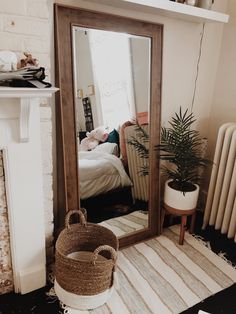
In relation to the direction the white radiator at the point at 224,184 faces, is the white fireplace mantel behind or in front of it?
in front

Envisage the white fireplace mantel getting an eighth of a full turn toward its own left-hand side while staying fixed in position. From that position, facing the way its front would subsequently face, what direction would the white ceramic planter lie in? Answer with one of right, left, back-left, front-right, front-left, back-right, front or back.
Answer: front

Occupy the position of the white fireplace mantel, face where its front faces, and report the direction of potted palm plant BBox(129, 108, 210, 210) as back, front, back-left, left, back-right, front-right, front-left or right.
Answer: front-left

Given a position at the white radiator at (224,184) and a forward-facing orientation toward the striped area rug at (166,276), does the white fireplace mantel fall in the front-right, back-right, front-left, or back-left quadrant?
front-right

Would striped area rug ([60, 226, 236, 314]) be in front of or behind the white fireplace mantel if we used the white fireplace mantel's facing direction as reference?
in front

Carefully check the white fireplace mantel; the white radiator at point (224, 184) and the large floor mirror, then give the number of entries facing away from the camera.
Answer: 0

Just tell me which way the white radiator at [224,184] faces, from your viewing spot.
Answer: facing the viewer and to the left of the viewer

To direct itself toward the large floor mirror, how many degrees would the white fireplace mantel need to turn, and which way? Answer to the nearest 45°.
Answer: approximately 90° to its left

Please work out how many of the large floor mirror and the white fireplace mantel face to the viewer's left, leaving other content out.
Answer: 0

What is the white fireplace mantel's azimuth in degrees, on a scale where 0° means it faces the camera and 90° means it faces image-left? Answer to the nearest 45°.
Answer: approximately 315°

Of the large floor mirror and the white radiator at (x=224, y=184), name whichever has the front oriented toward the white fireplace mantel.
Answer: the white radiator

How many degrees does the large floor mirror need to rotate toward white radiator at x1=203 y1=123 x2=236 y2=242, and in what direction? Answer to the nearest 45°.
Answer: approximately 45° to its left
